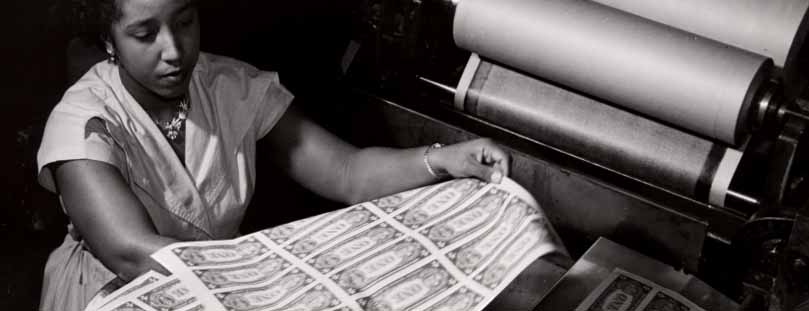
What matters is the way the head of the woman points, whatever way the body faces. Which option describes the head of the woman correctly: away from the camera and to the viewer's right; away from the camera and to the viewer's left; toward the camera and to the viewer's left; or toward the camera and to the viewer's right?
toward the camera and to the viewer's right

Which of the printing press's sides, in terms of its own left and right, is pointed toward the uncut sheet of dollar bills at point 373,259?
front

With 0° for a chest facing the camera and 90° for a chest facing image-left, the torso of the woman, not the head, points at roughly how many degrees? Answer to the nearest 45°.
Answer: approximately 315°

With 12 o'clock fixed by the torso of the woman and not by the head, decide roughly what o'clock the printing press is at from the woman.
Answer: The printing press is roughly at 11 o'clock from the woman.

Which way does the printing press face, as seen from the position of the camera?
facing the viewer and to the left of the viewer

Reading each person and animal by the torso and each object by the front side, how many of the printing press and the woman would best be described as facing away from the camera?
0
